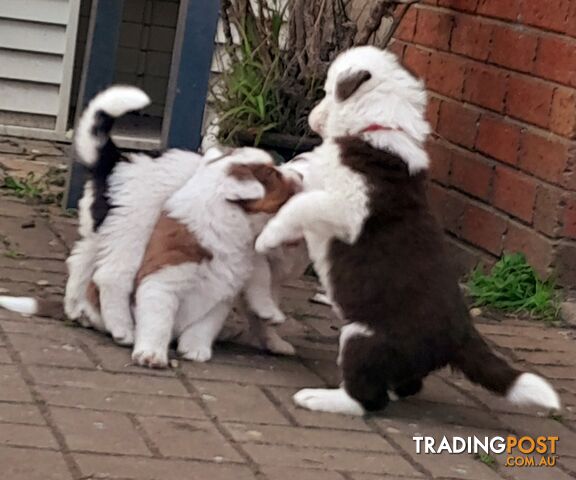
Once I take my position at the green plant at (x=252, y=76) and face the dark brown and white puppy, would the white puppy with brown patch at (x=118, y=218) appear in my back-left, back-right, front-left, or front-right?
front-right

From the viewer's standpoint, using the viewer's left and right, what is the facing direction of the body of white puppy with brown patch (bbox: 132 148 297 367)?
facing the viewer and to the right of the viewer

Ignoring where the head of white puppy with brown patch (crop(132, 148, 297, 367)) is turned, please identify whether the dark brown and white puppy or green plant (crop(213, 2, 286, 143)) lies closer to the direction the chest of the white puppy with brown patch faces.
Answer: the dark brown and white puppy

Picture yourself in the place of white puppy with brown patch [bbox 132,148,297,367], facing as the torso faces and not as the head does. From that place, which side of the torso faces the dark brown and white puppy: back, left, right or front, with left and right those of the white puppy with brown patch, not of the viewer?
front

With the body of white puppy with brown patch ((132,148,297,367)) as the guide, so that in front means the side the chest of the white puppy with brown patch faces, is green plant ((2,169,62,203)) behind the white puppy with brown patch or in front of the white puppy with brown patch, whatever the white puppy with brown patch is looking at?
behind

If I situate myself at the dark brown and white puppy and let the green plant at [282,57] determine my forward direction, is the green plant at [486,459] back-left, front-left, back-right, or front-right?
back-right

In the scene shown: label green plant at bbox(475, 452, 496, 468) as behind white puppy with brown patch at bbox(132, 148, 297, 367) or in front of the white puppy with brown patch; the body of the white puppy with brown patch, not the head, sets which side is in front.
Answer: in front

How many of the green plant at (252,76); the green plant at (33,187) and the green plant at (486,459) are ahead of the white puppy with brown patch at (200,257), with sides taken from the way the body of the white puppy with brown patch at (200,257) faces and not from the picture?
1

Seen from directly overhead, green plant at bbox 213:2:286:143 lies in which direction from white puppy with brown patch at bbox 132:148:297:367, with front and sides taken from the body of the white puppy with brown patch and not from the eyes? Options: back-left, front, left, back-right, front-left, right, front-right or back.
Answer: back-left

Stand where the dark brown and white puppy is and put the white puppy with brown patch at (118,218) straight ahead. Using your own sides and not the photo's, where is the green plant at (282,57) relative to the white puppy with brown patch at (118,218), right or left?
right

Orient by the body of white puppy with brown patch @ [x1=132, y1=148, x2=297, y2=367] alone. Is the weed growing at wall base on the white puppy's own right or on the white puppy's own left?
on the white puppy's own left
